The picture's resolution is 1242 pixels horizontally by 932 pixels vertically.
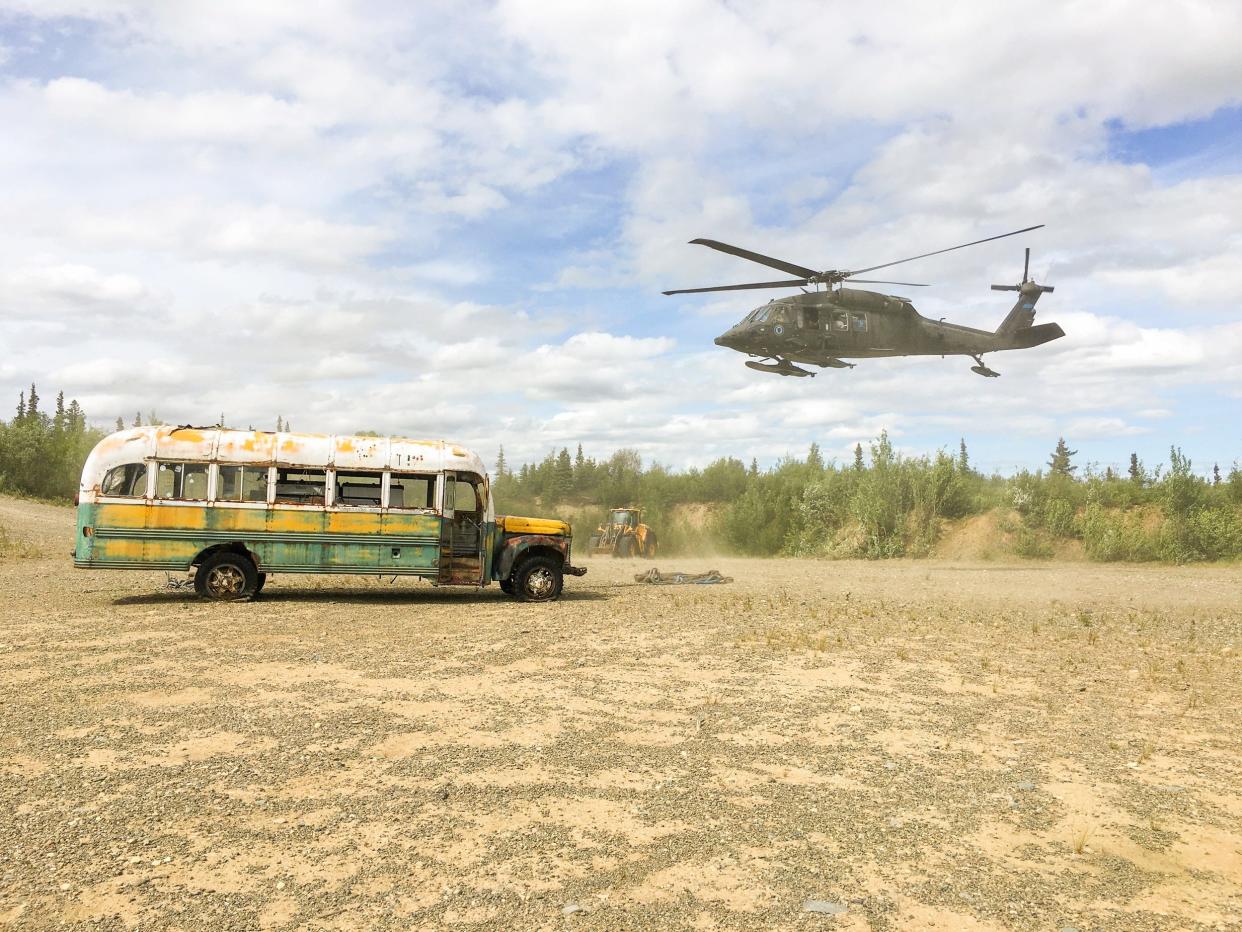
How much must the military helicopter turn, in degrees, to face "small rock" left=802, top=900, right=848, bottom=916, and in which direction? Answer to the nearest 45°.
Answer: approximately 90° to its left

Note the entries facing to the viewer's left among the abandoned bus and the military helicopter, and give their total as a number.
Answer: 1

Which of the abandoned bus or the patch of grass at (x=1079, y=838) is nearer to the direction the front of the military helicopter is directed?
the abandoned bus

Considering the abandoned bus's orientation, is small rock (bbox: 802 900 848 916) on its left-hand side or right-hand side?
on its right

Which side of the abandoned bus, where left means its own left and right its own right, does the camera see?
right

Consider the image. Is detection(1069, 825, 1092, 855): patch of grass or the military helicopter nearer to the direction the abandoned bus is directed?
the military helicopter

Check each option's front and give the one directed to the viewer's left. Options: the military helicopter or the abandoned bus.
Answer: the military helicopter

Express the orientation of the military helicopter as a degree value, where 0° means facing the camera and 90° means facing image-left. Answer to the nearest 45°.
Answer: approximately 90°

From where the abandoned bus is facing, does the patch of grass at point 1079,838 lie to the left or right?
on its right

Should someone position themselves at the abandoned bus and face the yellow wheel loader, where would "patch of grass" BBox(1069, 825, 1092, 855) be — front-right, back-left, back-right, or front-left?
back-right

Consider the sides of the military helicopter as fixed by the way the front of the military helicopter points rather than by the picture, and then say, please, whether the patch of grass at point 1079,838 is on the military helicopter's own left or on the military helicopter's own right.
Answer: on the military helicopter's own left
